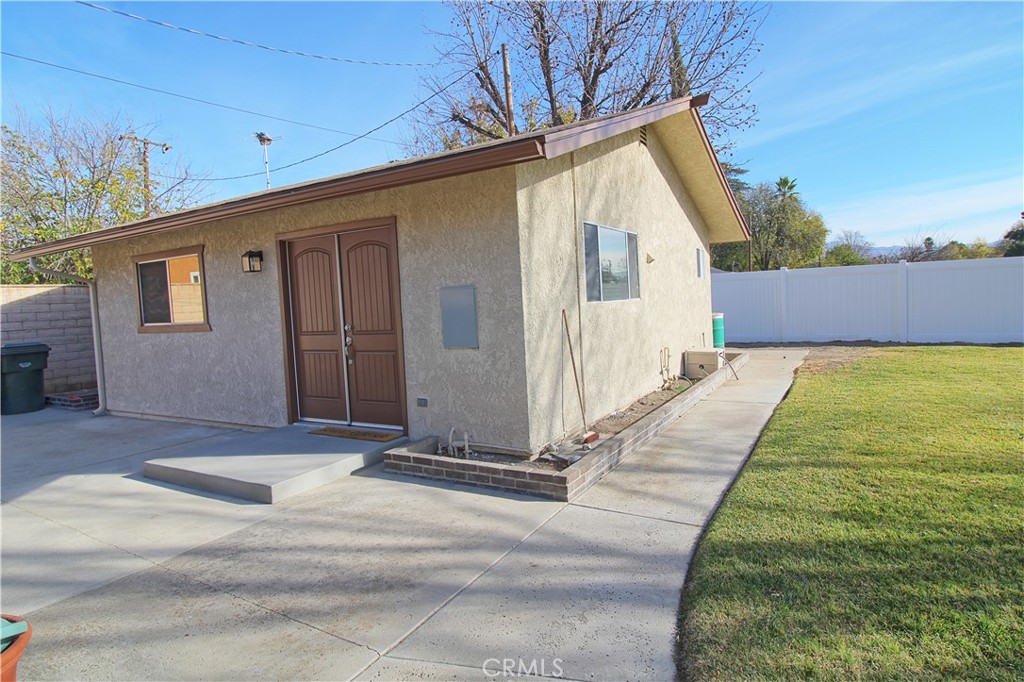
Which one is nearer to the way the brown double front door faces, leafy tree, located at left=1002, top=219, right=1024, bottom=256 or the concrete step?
the concrete step

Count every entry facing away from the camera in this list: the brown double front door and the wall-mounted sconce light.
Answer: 0

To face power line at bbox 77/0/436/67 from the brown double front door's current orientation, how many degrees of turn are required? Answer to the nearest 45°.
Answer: approximately 135° to its right

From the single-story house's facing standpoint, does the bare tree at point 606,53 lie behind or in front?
behind

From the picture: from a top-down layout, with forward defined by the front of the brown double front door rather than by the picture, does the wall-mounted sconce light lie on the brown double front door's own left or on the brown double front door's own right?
on the brown double front door's own right

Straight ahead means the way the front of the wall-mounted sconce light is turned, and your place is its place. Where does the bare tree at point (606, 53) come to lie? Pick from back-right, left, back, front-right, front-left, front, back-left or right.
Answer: back

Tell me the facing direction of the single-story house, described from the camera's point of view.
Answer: facing the viewer and to the left of the viewer

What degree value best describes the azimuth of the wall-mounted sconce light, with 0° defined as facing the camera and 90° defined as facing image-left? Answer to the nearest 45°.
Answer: approximately 45°

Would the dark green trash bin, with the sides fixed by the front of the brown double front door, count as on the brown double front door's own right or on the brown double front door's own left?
on the brown double front door's own right

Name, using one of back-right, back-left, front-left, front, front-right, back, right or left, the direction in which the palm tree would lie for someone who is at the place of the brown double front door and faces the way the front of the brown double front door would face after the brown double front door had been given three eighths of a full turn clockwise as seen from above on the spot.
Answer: front-right

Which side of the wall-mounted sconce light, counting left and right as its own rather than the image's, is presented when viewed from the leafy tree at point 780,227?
back

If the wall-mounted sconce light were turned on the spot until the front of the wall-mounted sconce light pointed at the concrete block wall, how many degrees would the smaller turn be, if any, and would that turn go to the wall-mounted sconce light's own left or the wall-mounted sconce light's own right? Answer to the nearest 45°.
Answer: approximately 90° to the wall-mounted sconce light's own right

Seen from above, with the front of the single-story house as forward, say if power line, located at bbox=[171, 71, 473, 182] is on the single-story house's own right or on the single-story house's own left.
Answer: on the single-story house's own right
